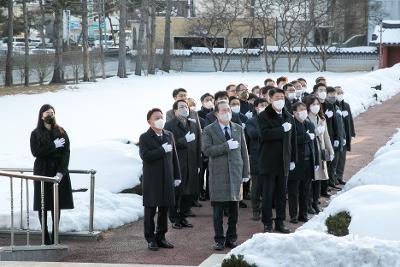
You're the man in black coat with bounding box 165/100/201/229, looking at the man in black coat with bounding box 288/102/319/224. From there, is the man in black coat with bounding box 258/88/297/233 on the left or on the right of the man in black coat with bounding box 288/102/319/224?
right

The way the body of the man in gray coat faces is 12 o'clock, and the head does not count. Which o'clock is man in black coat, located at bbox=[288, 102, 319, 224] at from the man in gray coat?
The man in black coat is roughly at 7 o'clock from the man in gray coat.

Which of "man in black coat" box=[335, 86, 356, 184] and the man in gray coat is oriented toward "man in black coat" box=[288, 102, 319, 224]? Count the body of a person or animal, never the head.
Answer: "man in black coat" box=[335, 86, 356, 184]

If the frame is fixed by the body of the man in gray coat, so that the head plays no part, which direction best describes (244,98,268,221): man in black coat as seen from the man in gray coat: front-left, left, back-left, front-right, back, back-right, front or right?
back

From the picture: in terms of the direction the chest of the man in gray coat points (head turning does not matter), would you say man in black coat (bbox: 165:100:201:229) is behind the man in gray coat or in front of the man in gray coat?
behind

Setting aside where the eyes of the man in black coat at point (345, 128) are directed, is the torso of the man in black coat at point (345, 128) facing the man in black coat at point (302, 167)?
yes

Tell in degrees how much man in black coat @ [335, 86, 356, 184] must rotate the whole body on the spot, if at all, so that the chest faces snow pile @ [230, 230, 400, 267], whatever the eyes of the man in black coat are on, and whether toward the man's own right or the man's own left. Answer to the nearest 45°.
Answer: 0° — they already face it

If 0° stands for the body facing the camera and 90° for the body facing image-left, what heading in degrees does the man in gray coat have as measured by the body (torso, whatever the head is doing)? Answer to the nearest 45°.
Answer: approximately 0°

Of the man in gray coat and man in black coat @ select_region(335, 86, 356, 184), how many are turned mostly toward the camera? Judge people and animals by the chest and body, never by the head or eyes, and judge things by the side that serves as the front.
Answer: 2

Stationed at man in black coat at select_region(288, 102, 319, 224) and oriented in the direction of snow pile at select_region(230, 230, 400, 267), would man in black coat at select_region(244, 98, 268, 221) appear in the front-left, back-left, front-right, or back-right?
back-right

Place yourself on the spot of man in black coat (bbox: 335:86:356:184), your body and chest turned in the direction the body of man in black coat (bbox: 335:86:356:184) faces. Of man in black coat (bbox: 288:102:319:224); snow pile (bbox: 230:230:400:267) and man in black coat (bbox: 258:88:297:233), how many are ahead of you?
3

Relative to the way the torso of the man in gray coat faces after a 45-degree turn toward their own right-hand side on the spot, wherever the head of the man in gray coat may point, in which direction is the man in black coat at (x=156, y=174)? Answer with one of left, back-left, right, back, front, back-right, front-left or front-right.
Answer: front-right

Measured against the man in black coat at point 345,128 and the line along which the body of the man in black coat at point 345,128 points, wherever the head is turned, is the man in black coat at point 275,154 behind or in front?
in front
